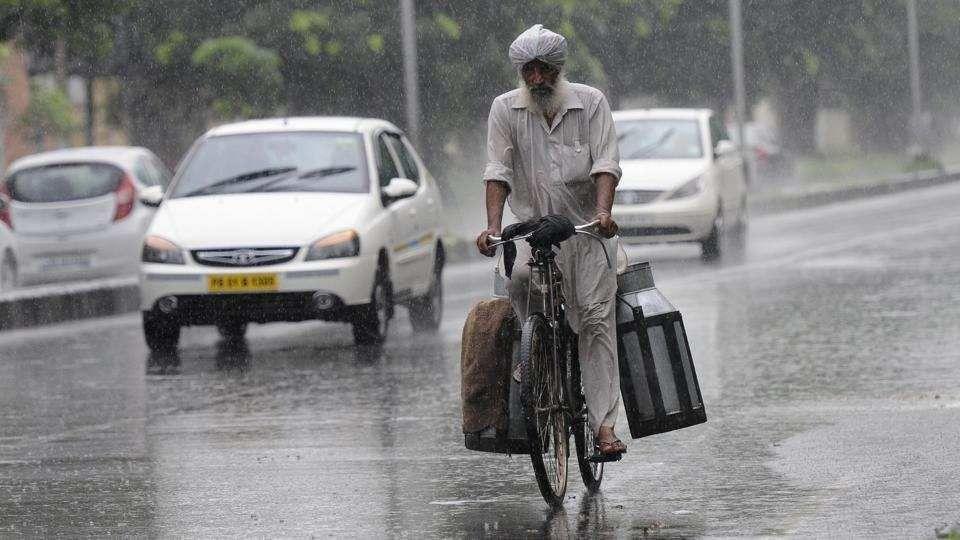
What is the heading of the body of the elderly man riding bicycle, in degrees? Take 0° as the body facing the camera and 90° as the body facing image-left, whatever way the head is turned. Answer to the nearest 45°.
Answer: approximately 0°

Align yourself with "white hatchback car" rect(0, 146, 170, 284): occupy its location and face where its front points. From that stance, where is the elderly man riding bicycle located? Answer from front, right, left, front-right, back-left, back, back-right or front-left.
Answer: back-right

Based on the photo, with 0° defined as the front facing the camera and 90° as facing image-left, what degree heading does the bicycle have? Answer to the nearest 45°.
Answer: approximately 0°

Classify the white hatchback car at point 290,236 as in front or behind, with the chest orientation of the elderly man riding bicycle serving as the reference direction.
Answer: behind

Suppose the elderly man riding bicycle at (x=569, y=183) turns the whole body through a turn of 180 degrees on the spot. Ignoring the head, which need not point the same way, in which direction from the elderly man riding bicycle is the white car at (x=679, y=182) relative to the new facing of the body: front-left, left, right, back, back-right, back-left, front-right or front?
front

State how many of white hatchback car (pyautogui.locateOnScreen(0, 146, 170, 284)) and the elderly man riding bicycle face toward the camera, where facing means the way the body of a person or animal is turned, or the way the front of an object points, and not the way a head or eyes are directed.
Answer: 1

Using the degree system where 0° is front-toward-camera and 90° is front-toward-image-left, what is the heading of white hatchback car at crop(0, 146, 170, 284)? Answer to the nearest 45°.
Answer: approximately 225°

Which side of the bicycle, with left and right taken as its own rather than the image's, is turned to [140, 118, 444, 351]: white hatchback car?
back

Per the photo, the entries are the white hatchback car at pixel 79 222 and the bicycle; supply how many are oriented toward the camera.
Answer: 1

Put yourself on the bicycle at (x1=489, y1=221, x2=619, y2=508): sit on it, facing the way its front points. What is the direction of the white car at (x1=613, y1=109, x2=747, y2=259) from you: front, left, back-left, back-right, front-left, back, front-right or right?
back

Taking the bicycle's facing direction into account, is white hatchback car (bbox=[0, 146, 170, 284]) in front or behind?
behind
